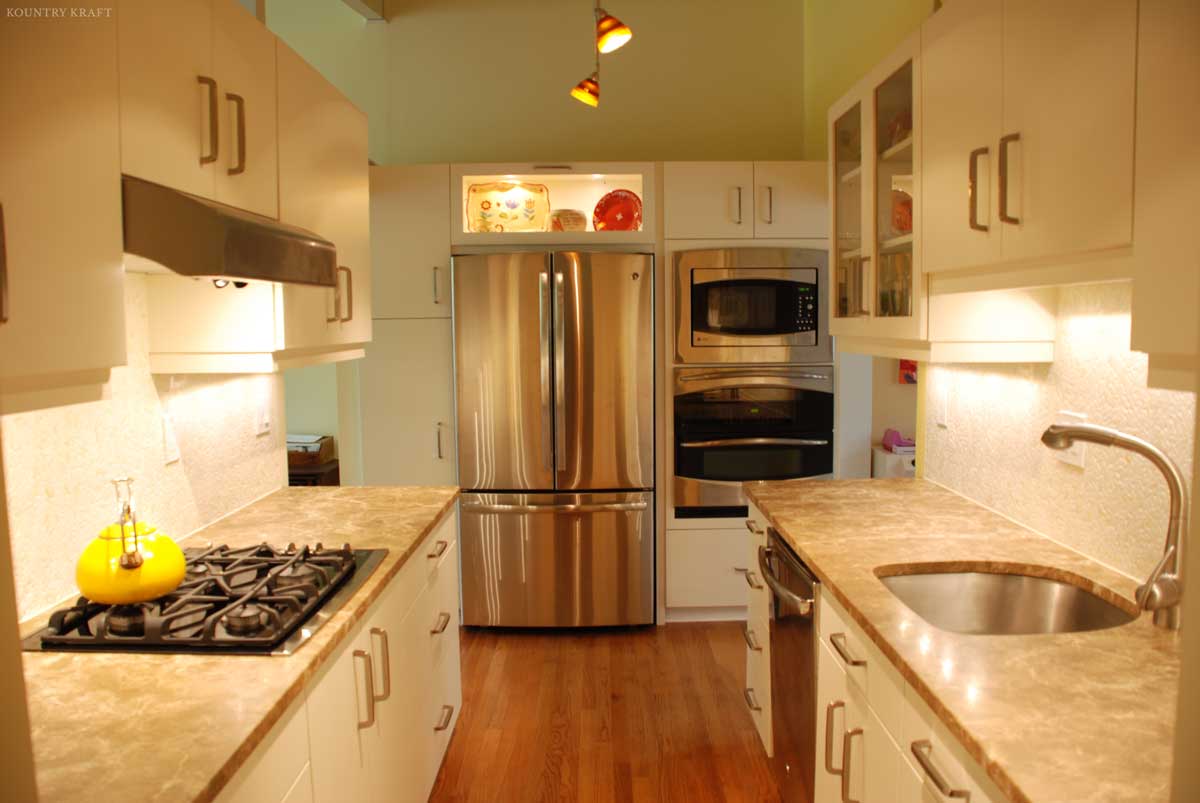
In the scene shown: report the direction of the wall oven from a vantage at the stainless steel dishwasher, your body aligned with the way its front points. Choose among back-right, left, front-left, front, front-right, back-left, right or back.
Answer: right

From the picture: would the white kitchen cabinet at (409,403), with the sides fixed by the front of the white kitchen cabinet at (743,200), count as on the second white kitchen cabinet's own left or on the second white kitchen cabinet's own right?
on the second white kitchen cabinet's own right

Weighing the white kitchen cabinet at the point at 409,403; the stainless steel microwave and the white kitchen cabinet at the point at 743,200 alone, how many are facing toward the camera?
3

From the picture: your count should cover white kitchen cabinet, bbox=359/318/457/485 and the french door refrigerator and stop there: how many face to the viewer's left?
0

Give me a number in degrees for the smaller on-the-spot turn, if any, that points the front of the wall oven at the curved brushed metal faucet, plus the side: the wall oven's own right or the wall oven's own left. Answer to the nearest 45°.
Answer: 0° — it already faces it

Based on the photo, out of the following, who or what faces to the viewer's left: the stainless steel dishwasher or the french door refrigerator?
the stainless steel dishwasher

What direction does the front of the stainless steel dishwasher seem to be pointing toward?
to the viewer's left

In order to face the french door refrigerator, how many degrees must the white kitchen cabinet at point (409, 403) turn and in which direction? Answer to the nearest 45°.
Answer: approximately 45° to its left

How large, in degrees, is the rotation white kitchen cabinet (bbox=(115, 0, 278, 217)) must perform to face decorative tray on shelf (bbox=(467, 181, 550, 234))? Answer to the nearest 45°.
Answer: approximately 90° to its left

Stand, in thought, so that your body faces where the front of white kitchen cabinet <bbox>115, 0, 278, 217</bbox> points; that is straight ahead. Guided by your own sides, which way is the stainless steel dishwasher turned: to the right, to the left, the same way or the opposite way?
the opposite way
